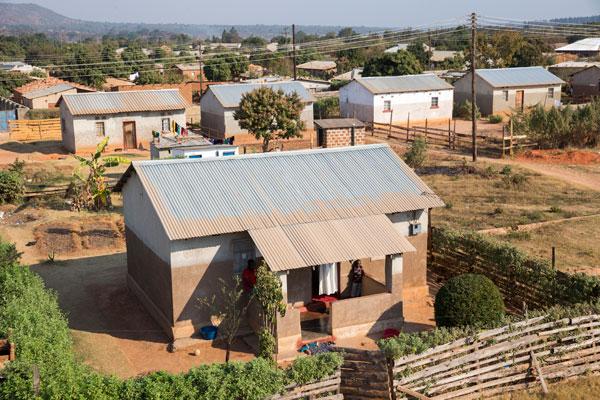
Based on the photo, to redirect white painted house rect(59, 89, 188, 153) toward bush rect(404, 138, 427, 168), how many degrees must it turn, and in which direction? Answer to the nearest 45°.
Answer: approximately 45° to its left

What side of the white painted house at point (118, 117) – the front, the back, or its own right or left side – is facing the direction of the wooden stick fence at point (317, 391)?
front

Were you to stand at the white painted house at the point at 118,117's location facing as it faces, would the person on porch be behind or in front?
in front

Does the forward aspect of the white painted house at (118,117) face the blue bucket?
yes

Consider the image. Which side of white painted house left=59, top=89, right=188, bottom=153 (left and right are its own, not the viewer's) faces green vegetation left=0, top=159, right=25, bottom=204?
front

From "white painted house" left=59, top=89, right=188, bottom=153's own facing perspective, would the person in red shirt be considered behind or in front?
in front

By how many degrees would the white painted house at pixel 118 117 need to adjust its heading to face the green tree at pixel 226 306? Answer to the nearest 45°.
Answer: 0° — it already faces it

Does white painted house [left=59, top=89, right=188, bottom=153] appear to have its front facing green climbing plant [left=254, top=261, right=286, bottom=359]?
yes

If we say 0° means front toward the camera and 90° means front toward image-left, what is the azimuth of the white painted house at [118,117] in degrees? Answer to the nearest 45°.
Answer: approximately 0°

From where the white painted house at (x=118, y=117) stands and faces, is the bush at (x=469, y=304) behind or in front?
in front

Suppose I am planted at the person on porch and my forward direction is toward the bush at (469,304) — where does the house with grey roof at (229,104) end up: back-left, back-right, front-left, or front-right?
back-left
